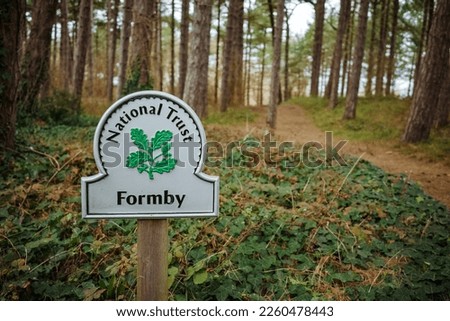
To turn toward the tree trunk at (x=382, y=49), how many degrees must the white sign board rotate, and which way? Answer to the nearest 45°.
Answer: approximately 135° to its left

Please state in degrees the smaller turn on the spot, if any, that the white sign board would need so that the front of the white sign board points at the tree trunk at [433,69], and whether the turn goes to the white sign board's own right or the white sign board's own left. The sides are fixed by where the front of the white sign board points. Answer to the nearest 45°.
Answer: approximately 135° to the white sign board's own left

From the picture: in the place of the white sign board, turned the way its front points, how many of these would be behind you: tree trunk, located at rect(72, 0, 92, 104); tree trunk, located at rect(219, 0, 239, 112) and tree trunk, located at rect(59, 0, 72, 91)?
3

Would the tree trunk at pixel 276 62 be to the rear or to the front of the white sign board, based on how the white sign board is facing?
to the rear

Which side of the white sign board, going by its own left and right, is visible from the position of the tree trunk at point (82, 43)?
back

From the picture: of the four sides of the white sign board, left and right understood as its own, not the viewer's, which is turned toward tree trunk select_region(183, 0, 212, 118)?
back

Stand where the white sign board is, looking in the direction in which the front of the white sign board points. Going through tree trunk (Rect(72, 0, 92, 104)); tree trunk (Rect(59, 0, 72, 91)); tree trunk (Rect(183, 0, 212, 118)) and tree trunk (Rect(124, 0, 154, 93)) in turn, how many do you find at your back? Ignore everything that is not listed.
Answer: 4

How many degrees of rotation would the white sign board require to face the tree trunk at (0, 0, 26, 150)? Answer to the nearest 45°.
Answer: approximately 135° to its right

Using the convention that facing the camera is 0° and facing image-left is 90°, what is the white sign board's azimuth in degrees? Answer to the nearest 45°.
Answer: approximately 0°
